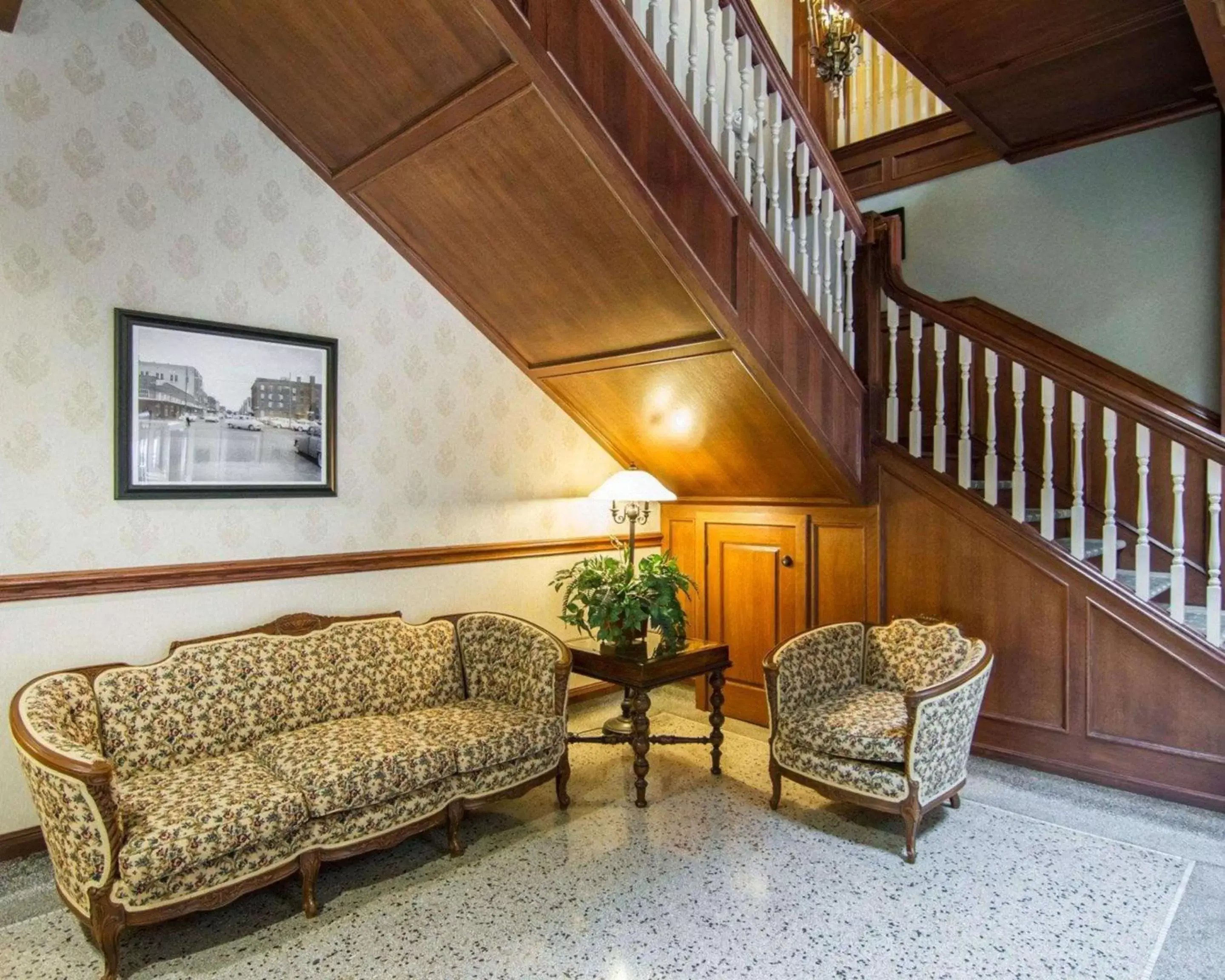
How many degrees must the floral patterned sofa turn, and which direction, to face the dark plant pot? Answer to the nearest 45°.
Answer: approximately 45° to its left

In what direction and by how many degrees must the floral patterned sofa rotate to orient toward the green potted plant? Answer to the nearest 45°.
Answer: approximately 45° to its left

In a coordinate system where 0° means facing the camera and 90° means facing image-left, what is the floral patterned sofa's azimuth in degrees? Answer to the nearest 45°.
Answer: approximately 315°

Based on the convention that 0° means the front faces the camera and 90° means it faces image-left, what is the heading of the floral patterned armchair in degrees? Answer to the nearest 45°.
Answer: approximately 45°

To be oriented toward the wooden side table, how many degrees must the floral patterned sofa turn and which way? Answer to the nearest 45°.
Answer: approximately 45° to its left
